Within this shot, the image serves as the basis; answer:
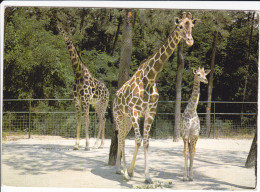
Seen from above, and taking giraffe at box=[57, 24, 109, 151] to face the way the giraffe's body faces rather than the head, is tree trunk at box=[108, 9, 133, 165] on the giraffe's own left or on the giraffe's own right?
on the giraffe's own left

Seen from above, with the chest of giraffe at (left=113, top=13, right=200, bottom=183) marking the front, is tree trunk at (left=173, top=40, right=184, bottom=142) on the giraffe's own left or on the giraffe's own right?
on the giraffe's own left

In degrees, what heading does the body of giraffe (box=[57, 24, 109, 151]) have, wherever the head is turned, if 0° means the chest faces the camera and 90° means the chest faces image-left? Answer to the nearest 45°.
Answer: approximately 45°

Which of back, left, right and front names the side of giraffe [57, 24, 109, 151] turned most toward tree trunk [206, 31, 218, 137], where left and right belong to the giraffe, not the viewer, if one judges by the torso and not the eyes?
back

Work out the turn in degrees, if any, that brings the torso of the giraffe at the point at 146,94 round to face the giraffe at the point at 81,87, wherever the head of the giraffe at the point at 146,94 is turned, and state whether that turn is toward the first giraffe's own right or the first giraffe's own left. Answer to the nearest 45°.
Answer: approximately 180°

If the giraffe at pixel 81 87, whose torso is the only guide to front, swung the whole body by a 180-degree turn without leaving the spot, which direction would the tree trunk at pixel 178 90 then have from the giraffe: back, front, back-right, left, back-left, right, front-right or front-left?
front

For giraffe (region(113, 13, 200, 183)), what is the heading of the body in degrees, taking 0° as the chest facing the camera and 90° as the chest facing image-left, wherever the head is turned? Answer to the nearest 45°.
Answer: approximately 315°

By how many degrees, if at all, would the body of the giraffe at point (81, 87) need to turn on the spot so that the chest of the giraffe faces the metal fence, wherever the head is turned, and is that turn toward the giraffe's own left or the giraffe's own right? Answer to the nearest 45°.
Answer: approximately 135° to the giraffe's own right
